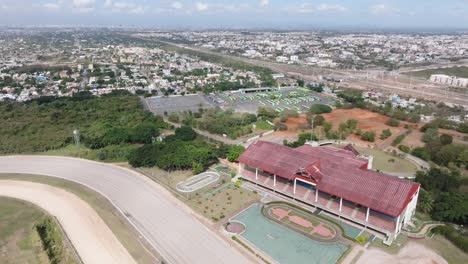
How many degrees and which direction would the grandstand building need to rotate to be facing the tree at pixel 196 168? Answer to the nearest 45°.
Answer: approximately 45° to its right

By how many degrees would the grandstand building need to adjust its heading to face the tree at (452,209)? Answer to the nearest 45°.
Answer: approximately 135° to its left

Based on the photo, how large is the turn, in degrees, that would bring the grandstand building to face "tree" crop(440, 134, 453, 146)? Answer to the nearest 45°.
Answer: approximately 180°

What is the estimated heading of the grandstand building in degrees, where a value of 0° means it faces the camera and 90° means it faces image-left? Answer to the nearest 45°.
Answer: approximately 45°

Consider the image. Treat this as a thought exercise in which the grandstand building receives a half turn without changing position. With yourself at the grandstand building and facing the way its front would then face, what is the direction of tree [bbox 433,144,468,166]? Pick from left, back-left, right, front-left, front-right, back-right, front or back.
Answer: front

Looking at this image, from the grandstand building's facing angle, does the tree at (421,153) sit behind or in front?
behind

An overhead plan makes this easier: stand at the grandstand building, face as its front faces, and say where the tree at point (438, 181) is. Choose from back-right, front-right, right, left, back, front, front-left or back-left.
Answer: back

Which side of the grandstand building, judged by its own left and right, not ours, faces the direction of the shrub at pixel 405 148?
back

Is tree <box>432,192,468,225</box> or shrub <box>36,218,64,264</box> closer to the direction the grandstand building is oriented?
the shrub
